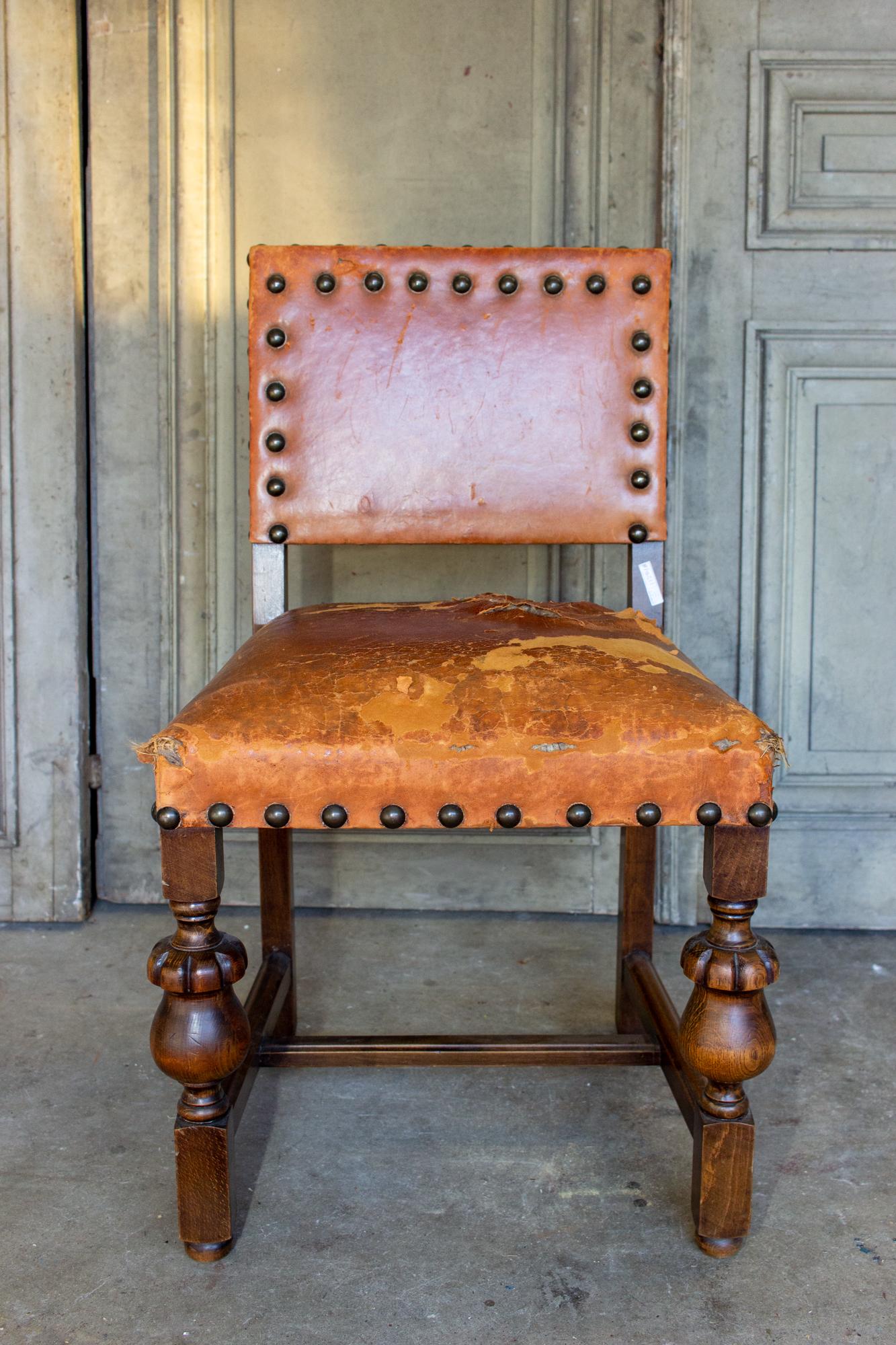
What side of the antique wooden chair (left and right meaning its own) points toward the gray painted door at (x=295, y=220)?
back

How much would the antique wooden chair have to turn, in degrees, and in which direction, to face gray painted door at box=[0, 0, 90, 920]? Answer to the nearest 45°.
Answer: approximately 135° to its right

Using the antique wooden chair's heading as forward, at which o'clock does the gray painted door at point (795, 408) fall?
The gray painted door is roughly at 7 o'clock from the antique wooden chair.

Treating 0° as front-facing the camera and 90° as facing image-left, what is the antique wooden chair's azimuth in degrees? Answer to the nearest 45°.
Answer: approximately 0°
